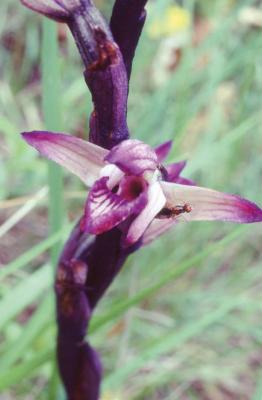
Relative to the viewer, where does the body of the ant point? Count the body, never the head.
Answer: to the viewer's right
